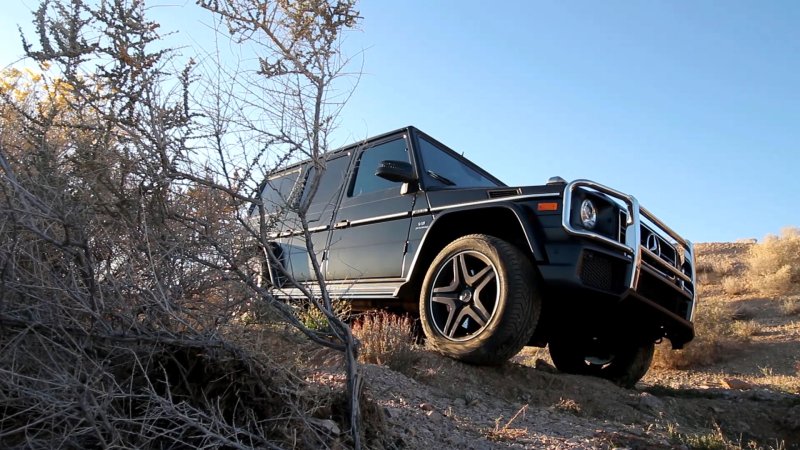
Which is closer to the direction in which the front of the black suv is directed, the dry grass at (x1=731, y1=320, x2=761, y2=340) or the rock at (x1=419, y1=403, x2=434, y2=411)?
the rock

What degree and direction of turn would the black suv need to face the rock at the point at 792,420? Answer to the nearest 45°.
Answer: approximately 45° to its left

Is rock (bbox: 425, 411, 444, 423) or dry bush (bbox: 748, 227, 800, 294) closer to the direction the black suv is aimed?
the rock

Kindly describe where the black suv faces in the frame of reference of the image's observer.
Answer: facing the viewer and to the right of the viewer
